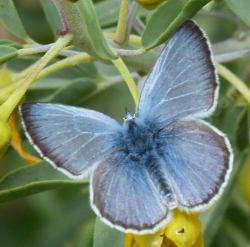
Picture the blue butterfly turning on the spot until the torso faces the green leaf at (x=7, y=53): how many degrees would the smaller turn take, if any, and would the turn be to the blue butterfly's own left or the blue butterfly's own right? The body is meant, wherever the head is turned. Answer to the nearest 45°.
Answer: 0° — it already faces it

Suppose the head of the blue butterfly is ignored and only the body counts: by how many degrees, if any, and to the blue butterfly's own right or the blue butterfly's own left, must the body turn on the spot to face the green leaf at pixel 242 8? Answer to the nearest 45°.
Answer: approximately 90° to the blue butterfly's own right

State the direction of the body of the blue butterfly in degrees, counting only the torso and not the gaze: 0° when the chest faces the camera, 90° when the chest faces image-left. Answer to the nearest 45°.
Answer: approximately 135°
